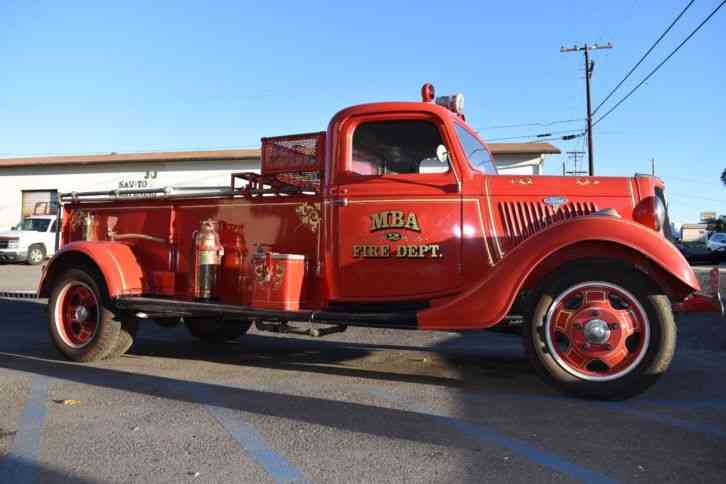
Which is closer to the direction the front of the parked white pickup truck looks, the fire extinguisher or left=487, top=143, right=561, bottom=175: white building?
the fire extinguisher

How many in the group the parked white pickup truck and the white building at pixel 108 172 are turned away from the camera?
0

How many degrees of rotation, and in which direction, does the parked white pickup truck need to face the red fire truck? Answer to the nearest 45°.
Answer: approximately 45° to its left

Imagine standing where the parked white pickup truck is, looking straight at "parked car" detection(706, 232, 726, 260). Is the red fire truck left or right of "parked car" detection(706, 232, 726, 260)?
right

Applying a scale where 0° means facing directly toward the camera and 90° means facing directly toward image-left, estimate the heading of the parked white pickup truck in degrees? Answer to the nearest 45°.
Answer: approximately 45°

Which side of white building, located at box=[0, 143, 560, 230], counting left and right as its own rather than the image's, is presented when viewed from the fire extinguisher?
front

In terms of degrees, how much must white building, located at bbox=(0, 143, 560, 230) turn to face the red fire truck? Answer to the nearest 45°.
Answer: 0° — it already faces it

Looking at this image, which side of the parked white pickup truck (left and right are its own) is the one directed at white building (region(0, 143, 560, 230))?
back

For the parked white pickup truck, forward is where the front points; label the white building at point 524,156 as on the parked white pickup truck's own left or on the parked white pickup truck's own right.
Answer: on the parked white pickup truck's own left

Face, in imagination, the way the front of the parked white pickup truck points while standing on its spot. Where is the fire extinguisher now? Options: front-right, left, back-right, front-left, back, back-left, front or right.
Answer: front-left

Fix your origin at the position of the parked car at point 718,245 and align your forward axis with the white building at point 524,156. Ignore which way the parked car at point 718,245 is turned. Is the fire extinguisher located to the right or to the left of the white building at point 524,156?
left
